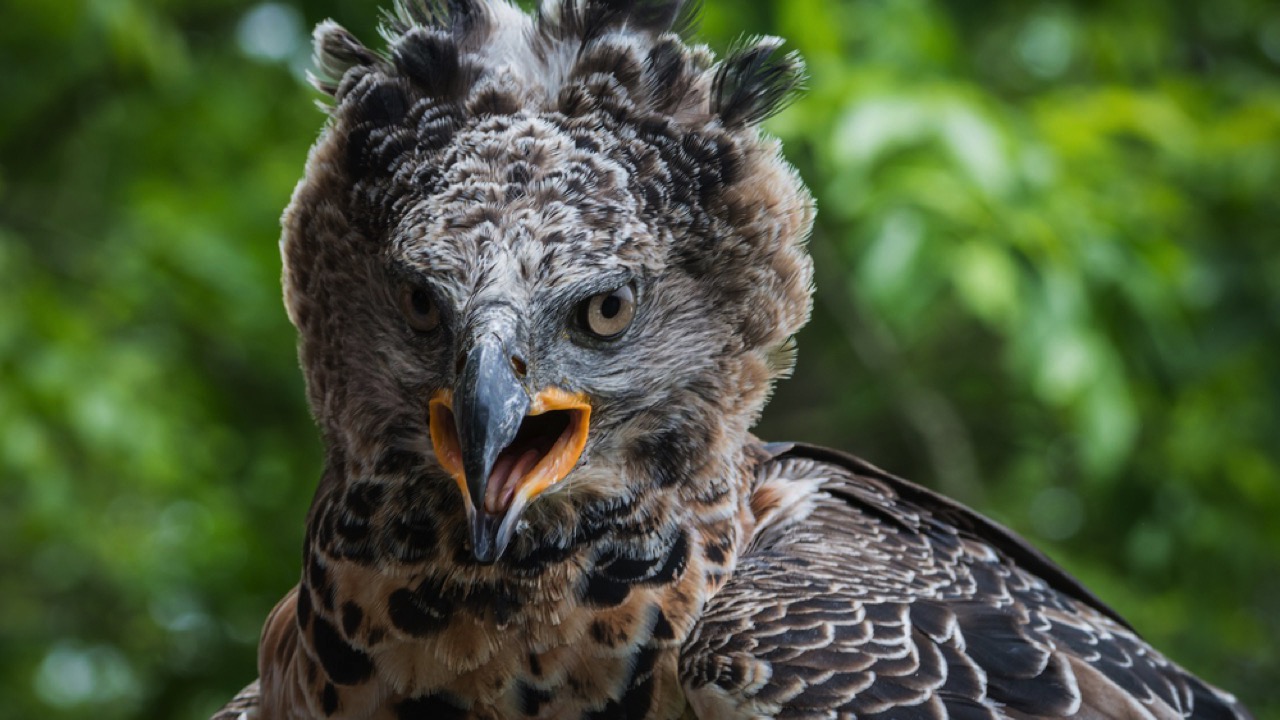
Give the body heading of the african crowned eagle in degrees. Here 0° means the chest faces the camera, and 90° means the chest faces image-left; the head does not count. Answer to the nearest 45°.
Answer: approximately 45°
